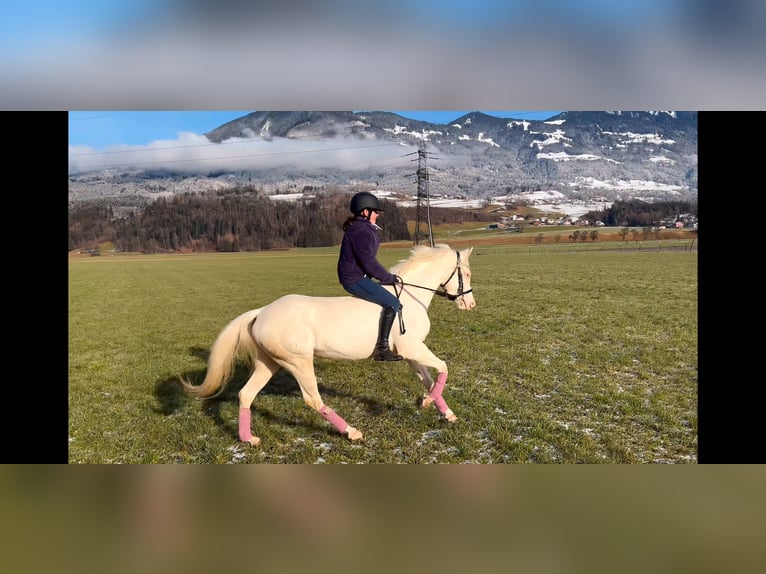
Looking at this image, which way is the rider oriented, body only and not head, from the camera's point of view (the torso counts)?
to the viewer's right

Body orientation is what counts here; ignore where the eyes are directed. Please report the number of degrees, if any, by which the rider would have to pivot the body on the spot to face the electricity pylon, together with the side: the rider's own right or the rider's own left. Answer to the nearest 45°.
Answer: approximately 90° to the rider's own left

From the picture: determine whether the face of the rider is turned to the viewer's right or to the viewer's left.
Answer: to the viewer's right

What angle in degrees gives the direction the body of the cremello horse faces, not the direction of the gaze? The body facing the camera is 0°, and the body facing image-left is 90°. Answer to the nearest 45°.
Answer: approximately 270°
